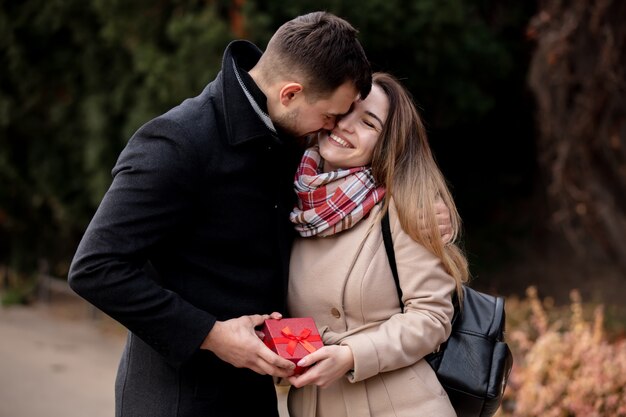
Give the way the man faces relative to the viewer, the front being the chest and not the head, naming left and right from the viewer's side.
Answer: facing to the right of the viewer

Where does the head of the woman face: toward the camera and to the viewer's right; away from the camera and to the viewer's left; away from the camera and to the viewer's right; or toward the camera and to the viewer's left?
toward the camera and to the viewer's left

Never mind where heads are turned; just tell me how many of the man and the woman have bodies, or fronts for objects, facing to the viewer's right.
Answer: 1

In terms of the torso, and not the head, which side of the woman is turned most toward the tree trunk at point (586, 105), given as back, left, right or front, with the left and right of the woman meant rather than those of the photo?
back

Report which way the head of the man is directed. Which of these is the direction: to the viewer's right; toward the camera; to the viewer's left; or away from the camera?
to the viewer's right

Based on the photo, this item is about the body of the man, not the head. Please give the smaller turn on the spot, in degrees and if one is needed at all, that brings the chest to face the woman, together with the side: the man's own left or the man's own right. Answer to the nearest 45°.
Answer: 0° — they already face them

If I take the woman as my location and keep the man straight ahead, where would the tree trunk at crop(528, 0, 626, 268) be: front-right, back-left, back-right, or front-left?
back-right

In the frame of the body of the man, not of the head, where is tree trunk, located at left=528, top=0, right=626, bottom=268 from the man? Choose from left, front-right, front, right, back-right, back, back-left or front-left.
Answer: front-left

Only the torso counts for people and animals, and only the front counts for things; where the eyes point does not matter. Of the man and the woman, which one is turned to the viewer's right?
the man

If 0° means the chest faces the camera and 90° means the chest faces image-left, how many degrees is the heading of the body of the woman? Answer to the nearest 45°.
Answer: approximately 45°

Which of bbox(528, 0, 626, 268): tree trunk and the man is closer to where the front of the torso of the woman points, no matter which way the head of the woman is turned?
the man

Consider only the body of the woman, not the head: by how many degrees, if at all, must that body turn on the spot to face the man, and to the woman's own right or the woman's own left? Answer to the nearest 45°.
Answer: approximately 45° to the woman's own right
